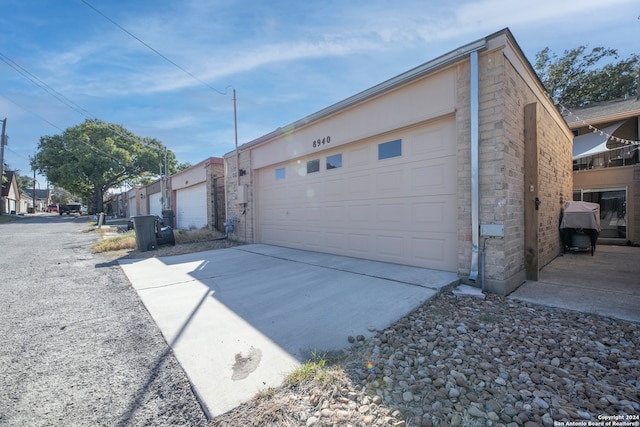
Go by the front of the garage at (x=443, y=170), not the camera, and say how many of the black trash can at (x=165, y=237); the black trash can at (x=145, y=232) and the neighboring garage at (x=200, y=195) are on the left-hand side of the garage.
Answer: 0

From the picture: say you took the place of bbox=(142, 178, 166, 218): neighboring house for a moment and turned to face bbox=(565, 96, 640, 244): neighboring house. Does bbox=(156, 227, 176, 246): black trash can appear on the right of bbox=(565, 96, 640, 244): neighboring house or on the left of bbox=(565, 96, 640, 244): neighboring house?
right

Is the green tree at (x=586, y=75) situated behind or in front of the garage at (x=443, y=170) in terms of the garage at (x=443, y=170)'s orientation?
behind

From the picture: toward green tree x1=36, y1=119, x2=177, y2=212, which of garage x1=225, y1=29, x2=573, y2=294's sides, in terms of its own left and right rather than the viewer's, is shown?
right

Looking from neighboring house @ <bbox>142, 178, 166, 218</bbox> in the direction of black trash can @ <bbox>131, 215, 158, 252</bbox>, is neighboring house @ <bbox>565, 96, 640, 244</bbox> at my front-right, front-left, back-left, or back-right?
front-left

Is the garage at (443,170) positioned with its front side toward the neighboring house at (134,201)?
no

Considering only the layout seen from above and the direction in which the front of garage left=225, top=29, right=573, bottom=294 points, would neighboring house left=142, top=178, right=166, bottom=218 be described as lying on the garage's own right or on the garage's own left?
on the garage's own right

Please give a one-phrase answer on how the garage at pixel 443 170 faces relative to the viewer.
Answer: facing the viewer and to the left of the viewer

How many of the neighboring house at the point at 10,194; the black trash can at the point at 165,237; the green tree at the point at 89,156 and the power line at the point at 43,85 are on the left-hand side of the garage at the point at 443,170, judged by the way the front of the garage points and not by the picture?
0

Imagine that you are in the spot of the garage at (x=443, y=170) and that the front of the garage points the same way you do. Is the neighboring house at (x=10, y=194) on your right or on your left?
on your right

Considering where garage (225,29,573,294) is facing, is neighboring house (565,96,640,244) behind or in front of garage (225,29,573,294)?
behind
